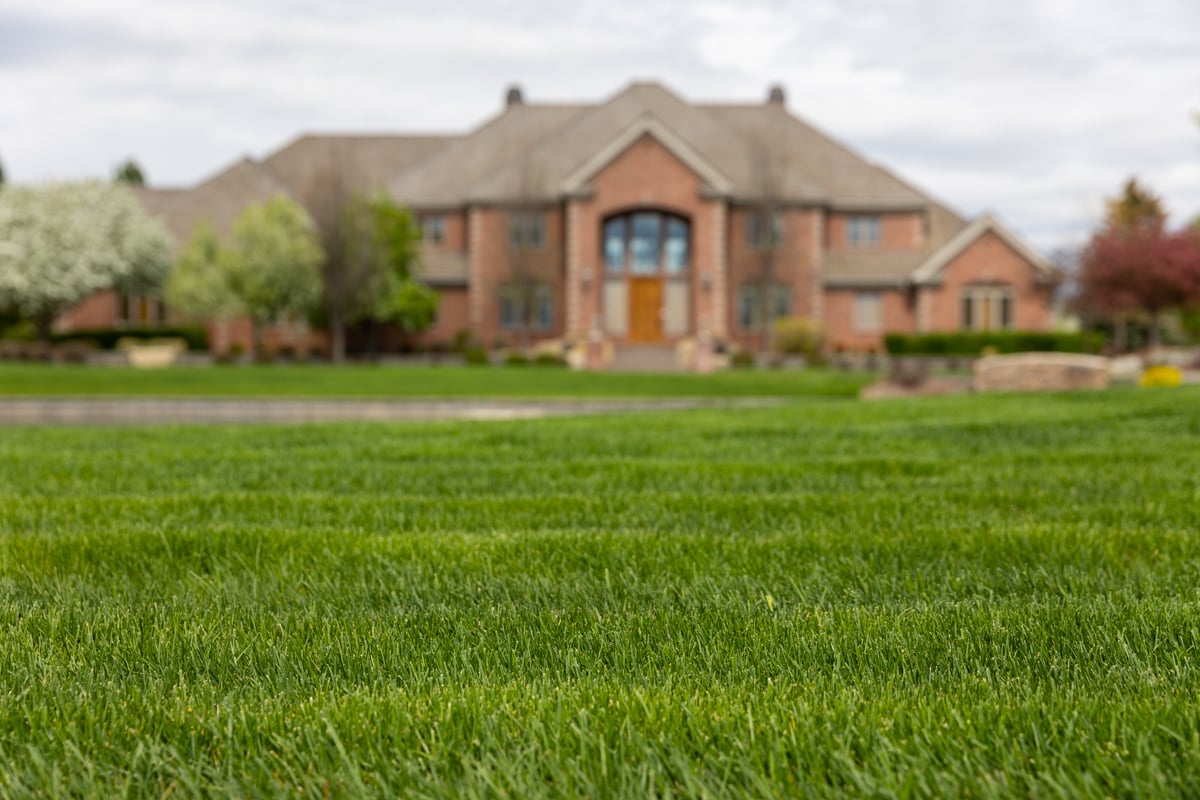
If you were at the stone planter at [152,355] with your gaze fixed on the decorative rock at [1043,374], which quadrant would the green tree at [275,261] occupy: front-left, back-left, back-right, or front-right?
front-left

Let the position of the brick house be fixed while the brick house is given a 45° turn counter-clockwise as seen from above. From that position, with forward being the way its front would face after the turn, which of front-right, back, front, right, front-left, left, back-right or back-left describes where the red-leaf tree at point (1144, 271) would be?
front

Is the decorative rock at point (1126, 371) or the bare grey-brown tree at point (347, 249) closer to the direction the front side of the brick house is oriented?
the decorative rock

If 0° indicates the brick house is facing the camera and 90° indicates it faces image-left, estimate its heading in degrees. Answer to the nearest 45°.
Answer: approximately 0°

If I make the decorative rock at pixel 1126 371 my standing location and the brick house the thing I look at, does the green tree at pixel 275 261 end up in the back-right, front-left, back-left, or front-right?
front-left

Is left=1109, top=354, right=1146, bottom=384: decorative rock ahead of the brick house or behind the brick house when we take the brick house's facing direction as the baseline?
ahead

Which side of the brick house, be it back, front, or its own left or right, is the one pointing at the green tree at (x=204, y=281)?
right

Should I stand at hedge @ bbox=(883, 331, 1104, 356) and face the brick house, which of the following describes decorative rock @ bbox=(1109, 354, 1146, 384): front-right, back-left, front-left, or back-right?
back-left

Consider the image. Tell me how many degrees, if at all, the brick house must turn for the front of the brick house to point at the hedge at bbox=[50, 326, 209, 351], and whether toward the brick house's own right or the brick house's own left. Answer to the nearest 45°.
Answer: approximately 90° to the brick house's own right

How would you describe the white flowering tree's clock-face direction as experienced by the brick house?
The white flowering tree is roughly at 3 o'clock from the brick house.

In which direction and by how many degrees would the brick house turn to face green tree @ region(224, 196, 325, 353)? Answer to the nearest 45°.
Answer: approximately 90° to its right
